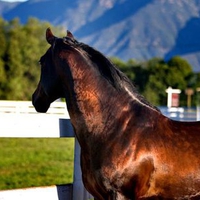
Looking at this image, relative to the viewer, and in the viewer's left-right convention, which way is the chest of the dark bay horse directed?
facing to the left of the viewer
